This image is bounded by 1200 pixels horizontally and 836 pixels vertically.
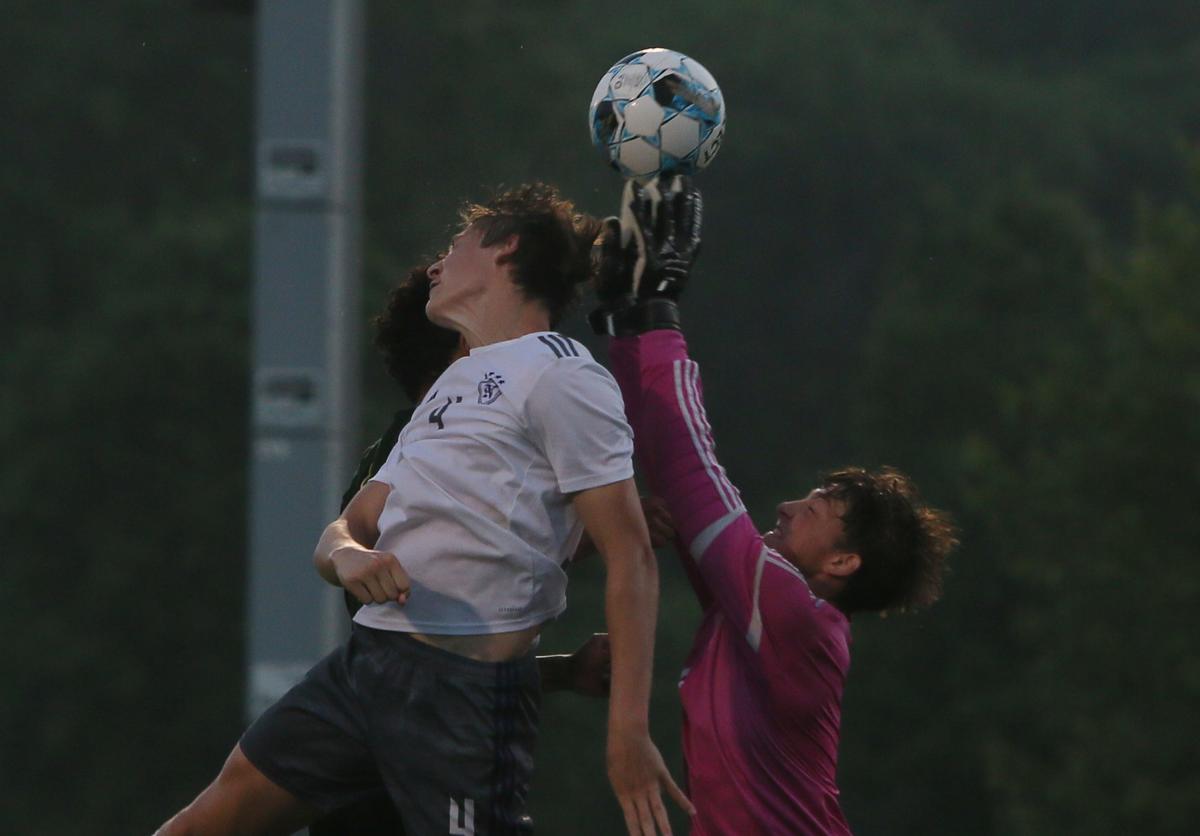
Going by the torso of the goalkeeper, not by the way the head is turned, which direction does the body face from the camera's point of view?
to the viewer's left

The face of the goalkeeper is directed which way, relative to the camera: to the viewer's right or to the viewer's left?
to the viewer's left

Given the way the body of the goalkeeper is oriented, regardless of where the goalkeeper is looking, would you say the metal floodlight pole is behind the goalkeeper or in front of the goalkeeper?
in front

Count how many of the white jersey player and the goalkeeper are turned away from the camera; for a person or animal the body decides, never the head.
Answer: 0
